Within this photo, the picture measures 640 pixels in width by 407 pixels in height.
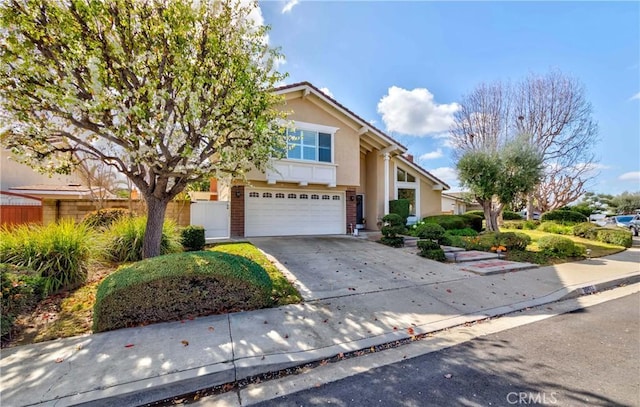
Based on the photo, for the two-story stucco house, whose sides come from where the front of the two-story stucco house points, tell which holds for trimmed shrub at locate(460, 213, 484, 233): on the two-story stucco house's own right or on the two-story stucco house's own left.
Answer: on the two-story stucco house's own left

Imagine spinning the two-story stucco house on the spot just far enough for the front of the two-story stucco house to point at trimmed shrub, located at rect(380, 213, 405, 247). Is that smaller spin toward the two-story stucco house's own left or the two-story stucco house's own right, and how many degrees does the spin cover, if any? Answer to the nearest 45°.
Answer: approximately 45° to the two-story stucco house's own left

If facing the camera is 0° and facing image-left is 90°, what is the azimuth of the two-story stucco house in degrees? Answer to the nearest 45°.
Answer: approximately 0°

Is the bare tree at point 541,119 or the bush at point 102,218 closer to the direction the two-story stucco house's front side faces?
the bush

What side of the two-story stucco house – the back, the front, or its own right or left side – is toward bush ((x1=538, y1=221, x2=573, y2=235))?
left

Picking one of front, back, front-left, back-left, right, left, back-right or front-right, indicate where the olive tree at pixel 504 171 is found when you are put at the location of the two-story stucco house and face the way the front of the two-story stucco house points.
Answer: left

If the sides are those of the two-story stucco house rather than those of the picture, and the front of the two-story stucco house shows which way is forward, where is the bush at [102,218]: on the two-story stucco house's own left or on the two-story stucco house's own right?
on the two-story stucco house's own right

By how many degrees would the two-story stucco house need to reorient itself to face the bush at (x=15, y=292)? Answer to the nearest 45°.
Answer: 0° — it already faces it

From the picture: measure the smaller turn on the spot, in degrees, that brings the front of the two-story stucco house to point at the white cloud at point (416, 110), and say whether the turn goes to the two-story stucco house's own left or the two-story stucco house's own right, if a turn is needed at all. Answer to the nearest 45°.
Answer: approximately 135° to the two-story stucco house's own left

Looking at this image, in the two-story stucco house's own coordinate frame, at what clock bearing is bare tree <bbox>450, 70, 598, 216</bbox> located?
The bare tree is roughly at 8 o'clock from the two-story stucco house.

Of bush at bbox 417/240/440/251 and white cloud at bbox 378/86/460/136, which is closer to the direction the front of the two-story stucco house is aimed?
the bush
